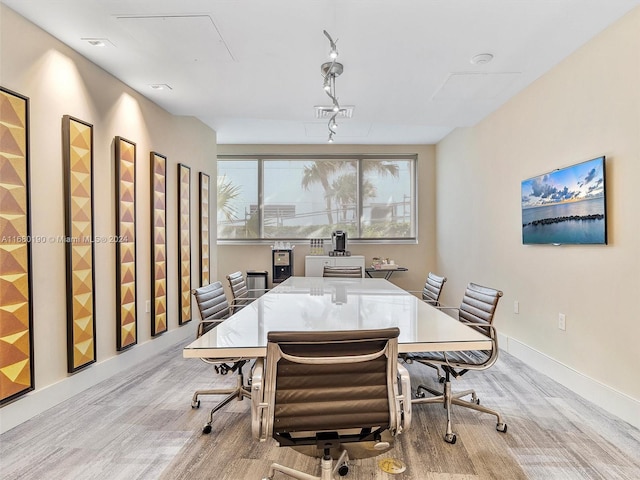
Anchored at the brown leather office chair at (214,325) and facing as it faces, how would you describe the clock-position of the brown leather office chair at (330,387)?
the brown leather office chair at (330,387) is roughly at 1 o'clock from the brown leather office chair at (214,325).

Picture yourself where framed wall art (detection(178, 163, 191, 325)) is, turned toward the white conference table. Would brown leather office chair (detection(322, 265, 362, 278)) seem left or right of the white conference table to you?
left

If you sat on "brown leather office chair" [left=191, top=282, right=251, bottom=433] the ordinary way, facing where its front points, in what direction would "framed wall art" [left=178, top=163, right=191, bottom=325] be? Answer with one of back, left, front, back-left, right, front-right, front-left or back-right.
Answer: back-left

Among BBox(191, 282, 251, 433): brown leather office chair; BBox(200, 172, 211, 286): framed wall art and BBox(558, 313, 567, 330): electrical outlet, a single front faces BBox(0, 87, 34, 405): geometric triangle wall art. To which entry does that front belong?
the electrical outlet

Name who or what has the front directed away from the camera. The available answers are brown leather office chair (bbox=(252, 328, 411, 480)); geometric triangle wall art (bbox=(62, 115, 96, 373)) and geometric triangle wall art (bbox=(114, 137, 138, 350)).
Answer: the brown leather office chair

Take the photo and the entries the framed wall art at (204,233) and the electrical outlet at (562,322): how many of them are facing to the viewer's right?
1

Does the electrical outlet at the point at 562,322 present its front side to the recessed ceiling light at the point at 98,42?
yes

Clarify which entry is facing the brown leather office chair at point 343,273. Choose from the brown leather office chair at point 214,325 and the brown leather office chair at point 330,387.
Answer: the brown leather office chair at point 330,387

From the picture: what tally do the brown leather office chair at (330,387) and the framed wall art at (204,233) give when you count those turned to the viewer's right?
1

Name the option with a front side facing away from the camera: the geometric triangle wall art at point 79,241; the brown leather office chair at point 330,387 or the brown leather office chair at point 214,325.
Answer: the brown leather office chair at point 330,387

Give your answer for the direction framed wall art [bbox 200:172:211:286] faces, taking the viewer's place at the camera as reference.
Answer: facing to the right of the viewer

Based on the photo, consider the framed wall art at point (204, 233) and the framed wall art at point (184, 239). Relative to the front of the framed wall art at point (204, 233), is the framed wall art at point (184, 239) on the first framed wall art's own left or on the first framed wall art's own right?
on the first framed wall art's own right
